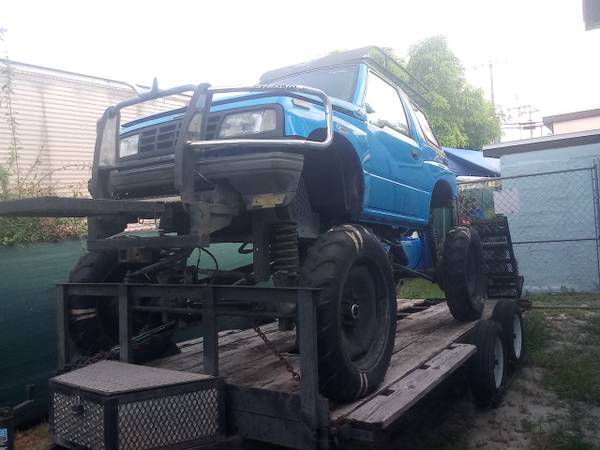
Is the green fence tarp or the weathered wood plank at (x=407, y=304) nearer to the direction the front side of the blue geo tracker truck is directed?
the green fence tarp

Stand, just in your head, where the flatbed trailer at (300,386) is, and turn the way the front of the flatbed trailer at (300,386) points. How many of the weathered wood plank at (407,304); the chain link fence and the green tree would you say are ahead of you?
0

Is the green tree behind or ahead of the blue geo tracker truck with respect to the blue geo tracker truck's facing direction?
behind

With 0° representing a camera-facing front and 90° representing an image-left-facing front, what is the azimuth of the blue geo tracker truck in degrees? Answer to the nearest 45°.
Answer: approximately 45°

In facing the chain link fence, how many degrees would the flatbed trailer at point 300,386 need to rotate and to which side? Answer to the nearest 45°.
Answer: approximately 180°

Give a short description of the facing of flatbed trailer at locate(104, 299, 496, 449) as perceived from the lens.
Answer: facing the viewer and to the left of the viewer

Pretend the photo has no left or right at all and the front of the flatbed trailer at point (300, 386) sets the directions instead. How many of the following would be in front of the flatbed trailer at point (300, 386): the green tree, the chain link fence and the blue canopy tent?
0

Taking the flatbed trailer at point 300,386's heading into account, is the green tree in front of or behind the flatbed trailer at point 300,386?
behind

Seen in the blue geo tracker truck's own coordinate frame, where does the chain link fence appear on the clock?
The chain link fence is roughly at 6 o'clock from the blue geo tracker truck.
